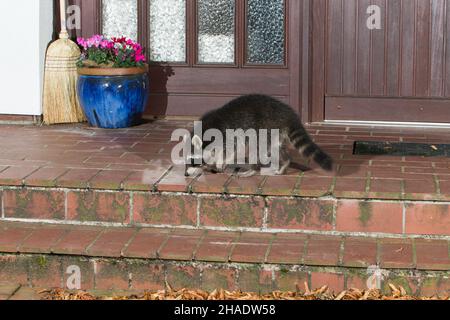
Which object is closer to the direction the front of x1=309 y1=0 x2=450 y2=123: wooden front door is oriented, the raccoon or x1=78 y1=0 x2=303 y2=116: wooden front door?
the raccoon

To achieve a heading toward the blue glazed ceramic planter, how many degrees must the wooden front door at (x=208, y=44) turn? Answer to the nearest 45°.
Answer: approximately 45° to its right

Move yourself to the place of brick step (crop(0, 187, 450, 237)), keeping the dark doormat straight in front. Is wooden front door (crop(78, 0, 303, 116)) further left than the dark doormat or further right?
left

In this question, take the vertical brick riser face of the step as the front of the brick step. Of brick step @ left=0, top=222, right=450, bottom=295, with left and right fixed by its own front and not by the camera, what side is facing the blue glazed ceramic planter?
back

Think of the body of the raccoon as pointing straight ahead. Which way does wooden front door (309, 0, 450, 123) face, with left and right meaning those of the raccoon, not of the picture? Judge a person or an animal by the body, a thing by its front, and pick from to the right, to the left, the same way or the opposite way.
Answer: to the left

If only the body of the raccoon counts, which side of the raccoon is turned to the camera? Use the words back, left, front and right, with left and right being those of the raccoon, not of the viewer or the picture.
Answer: left

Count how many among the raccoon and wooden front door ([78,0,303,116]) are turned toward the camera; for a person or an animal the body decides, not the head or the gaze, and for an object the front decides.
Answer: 1

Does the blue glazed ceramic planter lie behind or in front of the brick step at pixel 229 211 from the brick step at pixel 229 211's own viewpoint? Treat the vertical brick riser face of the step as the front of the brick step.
behind

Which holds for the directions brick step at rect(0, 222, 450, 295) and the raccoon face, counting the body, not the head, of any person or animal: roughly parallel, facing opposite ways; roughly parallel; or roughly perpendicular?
roughly perpendicular
